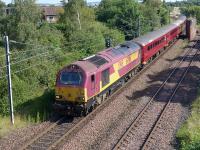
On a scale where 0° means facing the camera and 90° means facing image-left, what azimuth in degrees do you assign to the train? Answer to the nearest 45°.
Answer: approximately 45°

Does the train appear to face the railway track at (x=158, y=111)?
no
